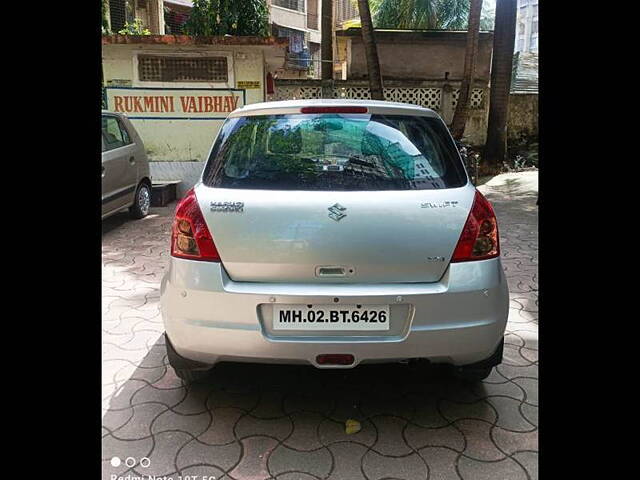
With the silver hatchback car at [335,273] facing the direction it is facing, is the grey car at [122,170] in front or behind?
in front

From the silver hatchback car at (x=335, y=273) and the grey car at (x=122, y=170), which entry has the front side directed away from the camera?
the silver hatchback car

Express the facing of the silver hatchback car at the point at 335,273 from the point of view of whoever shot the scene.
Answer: facing away from the viewer

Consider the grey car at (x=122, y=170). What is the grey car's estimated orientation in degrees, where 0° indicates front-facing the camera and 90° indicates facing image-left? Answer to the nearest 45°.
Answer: approximately 45°

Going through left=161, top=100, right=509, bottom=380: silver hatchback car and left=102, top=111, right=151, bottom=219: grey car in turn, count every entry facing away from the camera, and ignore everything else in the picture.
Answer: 1
